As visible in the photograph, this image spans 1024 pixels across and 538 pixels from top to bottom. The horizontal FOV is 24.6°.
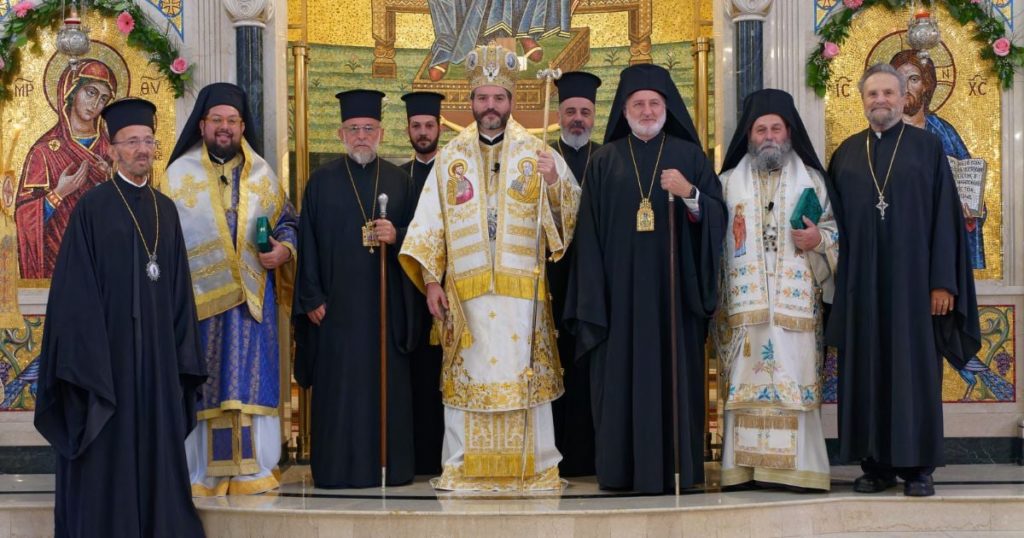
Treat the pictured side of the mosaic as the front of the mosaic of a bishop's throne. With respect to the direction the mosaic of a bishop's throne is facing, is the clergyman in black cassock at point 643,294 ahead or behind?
ahead

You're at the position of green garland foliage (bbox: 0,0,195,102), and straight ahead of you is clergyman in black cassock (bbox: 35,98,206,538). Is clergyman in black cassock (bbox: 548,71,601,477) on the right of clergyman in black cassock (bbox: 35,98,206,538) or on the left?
left

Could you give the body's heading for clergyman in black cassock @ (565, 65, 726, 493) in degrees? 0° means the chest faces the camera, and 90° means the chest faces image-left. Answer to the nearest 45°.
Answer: approximately 0°

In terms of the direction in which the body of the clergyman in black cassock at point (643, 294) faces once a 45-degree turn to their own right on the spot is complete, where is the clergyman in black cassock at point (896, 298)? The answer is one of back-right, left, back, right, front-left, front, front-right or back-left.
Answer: back-left

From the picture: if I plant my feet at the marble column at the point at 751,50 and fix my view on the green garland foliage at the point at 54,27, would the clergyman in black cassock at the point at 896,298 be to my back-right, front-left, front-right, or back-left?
back-left

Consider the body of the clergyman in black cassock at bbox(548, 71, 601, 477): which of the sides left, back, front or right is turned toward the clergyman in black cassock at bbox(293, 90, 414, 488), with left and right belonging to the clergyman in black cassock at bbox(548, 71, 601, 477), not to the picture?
right

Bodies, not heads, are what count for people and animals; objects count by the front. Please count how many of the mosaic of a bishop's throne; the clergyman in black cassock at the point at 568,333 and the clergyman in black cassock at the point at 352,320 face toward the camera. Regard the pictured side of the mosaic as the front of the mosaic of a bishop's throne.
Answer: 3
